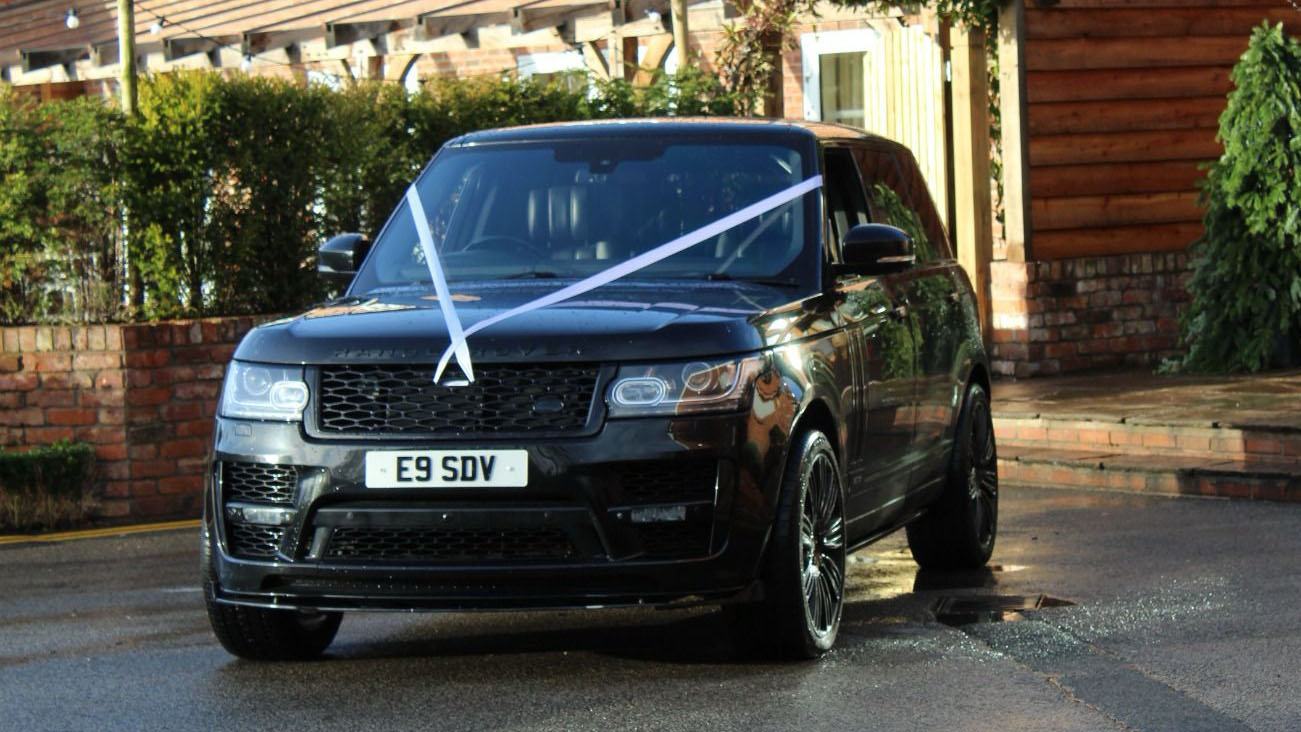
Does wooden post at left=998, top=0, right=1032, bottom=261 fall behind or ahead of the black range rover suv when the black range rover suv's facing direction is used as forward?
behind

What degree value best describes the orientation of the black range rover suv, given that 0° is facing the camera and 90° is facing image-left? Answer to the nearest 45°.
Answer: approximately 45°

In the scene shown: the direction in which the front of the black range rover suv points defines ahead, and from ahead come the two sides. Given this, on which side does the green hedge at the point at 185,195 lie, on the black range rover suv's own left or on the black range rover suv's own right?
on the black range rover suv's own right

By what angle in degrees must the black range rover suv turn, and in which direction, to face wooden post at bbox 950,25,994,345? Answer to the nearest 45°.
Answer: approximately 135° to its right

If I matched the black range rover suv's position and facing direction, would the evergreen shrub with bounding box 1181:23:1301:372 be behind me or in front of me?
behind

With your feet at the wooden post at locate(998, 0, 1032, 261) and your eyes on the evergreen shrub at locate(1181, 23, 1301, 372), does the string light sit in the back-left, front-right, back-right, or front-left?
back-left

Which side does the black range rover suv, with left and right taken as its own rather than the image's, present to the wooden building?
back
